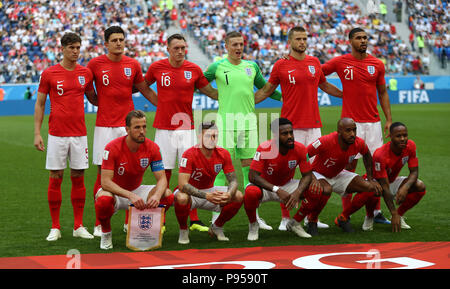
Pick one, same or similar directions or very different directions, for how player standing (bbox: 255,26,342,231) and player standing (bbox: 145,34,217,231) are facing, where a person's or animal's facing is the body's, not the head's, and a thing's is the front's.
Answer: same or similar directions

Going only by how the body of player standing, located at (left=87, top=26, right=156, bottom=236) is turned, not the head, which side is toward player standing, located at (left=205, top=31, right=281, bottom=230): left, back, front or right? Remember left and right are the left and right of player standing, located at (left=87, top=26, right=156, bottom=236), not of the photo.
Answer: left

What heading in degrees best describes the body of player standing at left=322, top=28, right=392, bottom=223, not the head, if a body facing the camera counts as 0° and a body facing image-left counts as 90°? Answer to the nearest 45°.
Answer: approximately 0°

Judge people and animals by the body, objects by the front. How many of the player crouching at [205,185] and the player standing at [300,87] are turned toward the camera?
2

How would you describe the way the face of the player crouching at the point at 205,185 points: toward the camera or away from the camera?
toward the camera

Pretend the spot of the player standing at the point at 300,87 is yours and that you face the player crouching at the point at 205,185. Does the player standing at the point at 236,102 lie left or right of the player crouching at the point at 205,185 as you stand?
right

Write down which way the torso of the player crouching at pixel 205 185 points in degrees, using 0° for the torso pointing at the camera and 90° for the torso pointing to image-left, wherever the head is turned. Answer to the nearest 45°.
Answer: approximately 0°

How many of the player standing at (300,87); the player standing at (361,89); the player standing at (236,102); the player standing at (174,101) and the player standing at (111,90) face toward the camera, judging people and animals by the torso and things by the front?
5

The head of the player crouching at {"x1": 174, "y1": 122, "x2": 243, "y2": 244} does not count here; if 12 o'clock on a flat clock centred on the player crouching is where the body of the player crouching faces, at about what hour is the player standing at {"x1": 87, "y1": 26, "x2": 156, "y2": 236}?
The player standing is roughly at 4 o'clock from the player crouching.

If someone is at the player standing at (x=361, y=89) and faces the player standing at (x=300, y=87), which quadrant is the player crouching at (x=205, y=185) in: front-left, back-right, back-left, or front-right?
front-left

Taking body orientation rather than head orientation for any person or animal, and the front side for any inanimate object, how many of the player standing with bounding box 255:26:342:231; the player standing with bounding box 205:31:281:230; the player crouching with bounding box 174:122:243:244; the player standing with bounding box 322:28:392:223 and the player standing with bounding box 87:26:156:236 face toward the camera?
5

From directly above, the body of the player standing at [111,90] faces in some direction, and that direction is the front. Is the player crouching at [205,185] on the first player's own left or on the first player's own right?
on the first player's own left

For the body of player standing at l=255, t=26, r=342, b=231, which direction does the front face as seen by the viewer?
toward the camera

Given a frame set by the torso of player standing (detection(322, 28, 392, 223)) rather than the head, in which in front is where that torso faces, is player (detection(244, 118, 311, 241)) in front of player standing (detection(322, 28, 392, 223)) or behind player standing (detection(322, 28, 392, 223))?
in front

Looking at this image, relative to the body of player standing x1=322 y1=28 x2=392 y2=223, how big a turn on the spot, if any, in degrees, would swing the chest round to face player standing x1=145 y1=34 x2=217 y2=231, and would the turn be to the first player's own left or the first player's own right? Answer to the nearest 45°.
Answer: approximately 90° to the first player's own right
